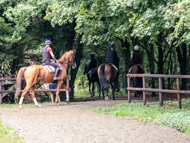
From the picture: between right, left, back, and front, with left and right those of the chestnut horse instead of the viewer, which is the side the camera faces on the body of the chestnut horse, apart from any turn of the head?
right

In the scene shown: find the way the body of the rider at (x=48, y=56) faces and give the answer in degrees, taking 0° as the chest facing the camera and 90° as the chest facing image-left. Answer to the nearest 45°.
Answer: approximately 225°
